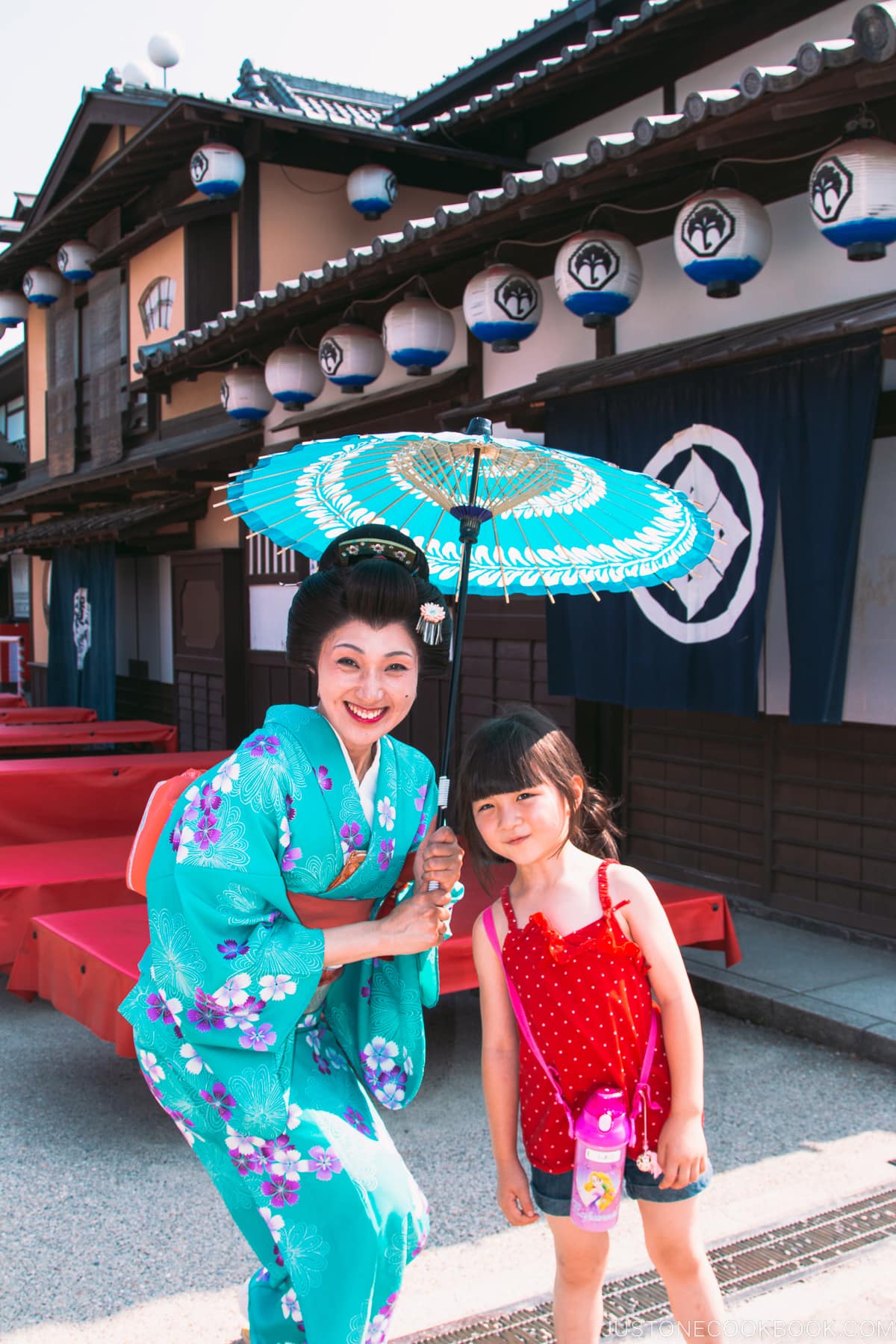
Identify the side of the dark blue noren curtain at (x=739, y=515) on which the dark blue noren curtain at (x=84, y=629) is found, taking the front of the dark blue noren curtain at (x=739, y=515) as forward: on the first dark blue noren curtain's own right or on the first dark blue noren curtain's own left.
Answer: on the first dark blue noren curtain's own right

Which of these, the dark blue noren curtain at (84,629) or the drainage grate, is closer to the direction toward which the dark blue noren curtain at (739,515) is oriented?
the drainage grate

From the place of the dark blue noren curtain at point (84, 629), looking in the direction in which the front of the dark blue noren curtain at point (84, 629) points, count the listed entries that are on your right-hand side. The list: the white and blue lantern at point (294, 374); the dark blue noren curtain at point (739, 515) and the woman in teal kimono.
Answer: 0

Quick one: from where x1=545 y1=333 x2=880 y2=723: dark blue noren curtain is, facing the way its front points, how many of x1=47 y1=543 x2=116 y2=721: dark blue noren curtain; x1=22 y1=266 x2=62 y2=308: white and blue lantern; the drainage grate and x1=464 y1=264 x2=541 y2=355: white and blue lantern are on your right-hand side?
3

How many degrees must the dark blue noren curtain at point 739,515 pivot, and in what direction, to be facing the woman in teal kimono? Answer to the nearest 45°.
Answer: approximately 45° to its left

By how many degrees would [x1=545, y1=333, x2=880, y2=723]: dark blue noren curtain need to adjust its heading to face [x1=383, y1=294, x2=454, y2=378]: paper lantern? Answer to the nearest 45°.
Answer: approximately 90° to its right

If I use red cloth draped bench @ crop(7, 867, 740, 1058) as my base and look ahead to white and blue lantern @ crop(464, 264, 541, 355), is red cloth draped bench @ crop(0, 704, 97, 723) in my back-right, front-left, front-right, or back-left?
front-left

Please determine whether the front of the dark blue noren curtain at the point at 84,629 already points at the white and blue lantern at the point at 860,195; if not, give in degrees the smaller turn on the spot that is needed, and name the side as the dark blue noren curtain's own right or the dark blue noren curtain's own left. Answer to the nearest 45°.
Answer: approximately 45° to the dark blue noren curtain's own left

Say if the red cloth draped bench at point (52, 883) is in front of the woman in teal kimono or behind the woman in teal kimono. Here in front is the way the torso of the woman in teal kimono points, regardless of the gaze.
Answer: behind

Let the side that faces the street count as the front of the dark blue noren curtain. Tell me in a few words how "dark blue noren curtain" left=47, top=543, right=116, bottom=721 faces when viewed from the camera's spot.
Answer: facing the viewer and to the left of the viewer

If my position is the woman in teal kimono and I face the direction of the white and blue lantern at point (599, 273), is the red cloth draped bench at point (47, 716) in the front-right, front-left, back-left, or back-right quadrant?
front-left

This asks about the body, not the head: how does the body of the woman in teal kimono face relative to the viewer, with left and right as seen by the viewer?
facing the viewer and to the right of the viewer

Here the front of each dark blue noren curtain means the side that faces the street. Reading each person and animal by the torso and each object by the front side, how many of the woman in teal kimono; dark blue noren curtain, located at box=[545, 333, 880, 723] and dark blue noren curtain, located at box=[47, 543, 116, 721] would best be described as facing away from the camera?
0

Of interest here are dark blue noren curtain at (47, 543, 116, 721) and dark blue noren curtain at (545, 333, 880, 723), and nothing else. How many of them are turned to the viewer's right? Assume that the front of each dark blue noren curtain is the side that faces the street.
0

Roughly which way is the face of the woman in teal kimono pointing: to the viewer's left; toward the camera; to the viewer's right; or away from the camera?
toward the camera

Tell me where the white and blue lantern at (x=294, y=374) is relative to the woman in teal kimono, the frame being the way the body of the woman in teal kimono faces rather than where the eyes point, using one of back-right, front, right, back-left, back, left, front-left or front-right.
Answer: back-left
